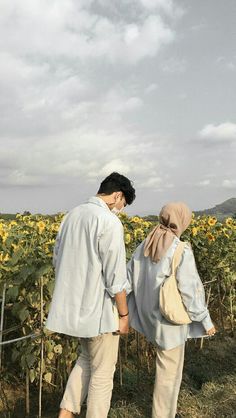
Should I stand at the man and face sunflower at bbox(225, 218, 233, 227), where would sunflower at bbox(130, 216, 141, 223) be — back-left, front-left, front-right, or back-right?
front-left

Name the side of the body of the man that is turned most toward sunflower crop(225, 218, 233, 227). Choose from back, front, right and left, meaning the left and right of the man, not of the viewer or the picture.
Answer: front

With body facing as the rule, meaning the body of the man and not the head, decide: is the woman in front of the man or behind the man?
in front

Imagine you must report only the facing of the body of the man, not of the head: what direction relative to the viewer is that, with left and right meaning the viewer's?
facing away from the viewer and to the right of the viewer

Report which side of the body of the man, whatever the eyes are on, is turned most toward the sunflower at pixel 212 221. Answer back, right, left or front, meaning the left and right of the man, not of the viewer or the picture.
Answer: front

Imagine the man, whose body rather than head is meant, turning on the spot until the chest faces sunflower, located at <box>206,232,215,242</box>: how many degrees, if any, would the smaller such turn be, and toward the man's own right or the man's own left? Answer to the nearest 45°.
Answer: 0° — they already face it

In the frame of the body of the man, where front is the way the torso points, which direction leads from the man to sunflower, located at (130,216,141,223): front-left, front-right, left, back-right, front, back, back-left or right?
front-left
